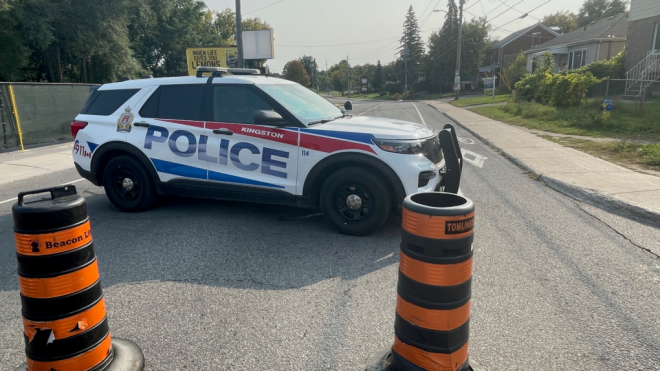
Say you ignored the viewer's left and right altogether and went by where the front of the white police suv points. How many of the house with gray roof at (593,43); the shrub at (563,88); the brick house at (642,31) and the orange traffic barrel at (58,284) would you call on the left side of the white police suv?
3

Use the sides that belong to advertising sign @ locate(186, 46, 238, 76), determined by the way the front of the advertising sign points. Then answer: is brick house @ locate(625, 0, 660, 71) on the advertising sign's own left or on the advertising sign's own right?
on the advertising sign's own left

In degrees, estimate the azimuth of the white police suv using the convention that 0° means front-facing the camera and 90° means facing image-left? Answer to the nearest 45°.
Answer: approximately 315°

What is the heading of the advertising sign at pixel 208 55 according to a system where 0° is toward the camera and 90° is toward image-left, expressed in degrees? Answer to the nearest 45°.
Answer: approximately 0°

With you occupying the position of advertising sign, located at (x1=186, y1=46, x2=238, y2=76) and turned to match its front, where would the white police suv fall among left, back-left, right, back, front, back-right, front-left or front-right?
front

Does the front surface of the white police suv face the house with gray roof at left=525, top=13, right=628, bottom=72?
no

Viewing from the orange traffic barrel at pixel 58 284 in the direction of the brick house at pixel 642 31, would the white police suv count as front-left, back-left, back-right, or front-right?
front-left

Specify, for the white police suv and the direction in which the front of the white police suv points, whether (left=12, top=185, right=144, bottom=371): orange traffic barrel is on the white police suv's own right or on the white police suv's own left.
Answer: on the white police suv's own right

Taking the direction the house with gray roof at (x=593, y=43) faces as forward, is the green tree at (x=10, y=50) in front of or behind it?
in front

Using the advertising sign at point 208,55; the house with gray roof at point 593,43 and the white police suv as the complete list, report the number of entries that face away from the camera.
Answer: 0

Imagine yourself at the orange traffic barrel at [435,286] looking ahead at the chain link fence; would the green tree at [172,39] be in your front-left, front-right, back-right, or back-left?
front-right

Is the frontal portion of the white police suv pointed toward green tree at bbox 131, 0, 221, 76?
no

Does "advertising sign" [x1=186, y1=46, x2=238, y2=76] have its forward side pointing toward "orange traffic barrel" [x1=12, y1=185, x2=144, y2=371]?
yes

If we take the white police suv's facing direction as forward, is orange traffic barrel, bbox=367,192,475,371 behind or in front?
in front

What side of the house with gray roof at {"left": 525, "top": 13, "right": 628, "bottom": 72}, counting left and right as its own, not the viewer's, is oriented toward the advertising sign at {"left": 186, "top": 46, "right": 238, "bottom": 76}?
front

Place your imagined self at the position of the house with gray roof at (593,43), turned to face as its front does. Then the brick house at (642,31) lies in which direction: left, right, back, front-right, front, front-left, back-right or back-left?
front-left

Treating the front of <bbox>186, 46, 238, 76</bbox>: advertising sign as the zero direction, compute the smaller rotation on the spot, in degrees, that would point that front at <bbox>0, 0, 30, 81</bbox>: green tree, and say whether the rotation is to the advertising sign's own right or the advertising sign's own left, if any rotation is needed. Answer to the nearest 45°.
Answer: approximately 45° to the advertising sign's own right

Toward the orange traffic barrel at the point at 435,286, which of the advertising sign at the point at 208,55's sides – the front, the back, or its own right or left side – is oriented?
front
